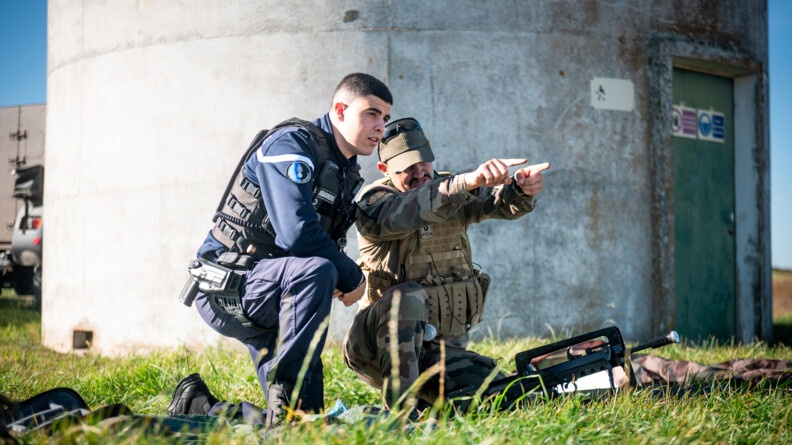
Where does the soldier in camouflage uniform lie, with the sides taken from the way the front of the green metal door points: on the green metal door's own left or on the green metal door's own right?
on the green metal door's own right

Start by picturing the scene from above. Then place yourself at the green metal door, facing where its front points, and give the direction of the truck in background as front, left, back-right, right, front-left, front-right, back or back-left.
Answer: back-right

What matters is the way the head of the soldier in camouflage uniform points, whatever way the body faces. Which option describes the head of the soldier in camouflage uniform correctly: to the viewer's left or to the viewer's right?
to the viewer's right

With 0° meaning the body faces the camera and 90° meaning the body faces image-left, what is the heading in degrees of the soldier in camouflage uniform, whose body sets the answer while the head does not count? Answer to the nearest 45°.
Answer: approximately 315°

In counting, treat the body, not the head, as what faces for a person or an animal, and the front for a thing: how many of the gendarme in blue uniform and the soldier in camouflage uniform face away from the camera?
0

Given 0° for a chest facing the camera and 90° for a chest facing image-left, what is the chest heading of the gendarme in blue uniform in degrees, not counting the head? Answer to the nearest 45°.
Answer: approximately 270°

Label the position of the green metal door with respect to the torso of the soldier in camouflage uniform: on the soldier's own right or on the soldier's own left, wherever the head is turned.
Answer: on the soldier's own left

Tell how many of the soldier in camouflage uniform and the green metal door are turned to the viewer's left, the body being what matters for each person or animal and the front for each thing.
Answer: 0

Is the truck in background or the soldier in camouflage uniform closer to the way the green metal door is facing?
the soldier in camouflage uniform
